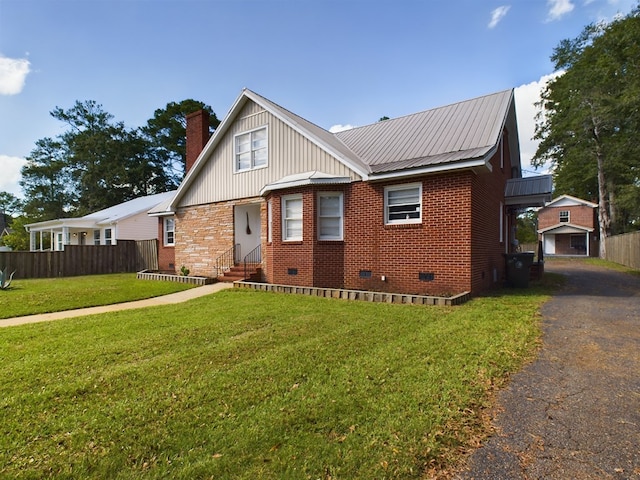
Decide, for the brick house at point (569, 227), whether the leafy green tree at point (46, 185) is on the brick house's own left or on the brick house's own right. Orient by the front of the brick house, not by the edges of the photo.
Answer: on the brick house's own right

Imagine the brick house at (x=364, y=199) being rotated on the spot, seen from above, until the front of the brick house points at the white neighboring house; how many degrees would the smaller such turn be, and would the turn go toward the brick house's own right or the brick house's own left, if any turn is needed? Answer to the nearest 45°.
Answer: approximately 90° to the brick house's own right

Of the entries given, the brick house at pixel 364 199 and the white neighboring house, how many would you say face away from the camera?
0

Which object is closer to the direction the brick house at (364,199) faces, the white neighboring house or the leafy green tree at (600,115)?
the white neighboring house

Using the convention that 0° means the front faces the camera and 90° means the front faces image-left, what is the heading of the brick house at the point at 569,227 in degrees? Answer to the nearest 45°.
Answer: approximately 0°

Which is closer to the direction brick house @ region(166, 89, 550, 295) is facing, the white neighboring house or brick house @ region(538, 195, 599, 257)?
the white neighboring house

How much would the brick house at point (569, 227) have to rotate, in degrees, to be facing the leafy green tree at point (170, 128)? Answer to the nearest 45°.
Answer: approximately 45° to its right

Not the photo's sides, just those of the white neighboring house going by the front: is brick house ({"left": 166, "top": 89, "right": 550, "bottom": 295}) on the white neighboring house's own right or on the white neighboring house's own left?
on the white neighboring house's own left

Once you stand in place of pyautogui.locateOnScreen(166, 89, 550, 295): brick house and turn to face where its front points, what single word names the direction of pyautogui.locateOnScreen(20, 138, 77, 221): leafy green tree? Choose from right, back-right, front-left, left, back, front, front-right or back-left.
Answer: right

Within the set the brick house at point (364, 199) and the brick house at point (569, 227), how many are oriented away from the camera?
0

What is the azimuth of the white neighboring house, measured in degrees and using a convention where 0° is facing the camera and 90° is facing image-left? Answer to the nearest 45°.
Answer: approximately 45°
